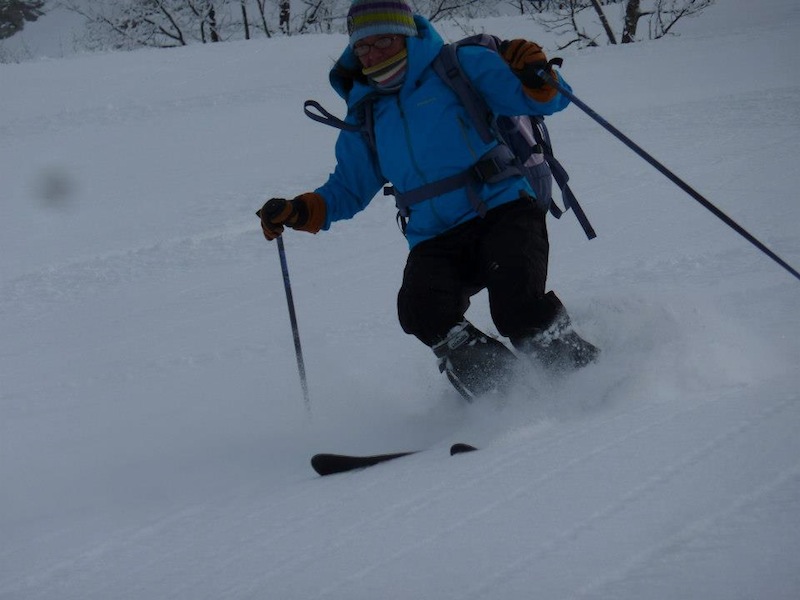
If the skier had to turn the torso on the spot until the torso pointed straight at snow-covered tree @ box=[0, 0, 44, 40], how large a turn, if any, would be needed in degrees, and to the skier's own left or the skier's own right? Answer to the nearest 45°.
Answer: approximately 90° to the skier's own right

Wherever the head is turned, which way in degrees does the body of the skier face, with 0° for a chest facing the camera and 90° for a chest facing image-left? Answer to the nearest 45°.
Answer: approximately 45°
